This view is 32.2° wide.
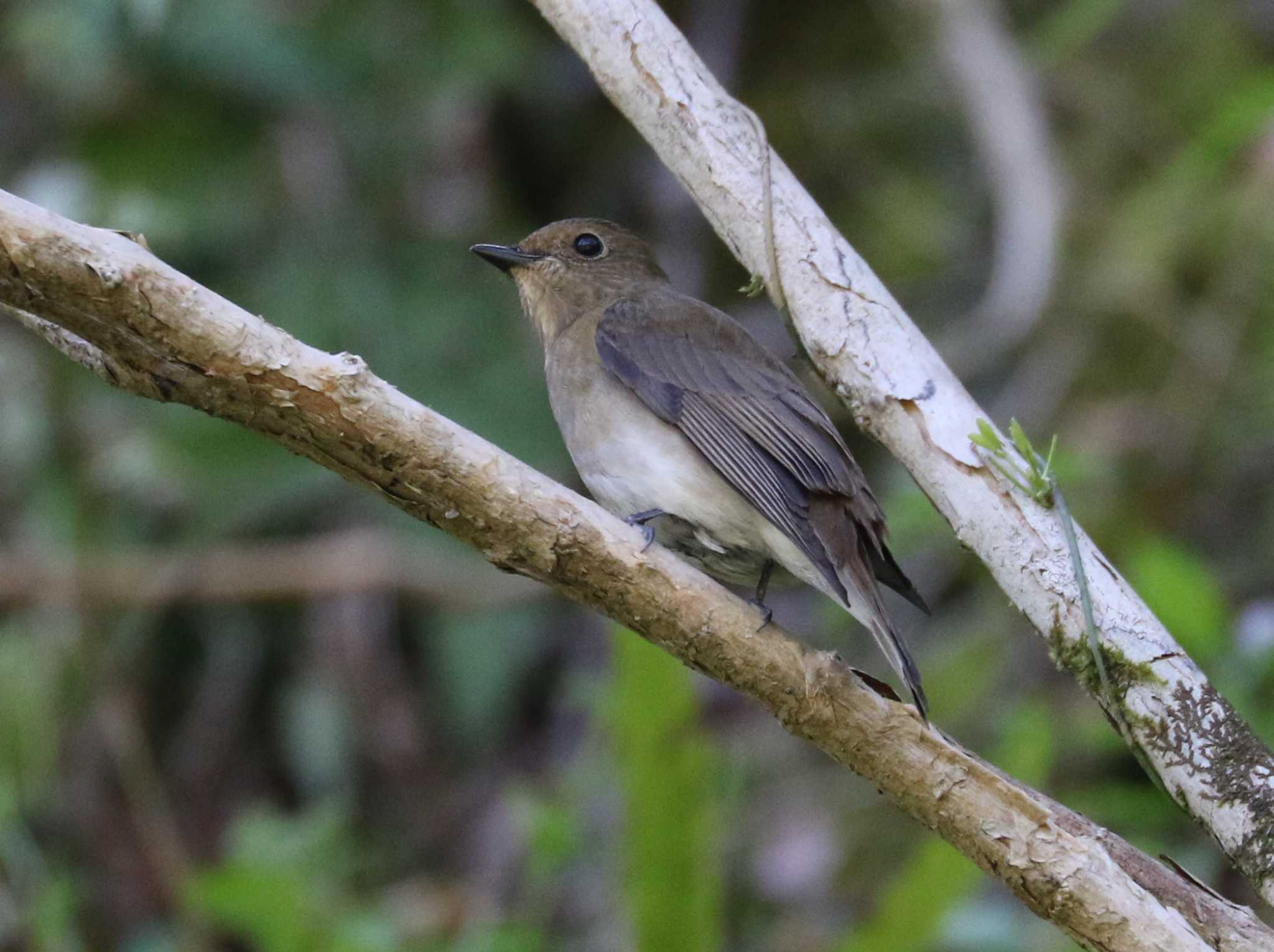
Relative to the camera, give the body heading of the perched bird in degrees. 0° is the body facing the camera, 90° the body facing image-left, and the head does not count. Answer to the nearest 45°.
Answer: approximately 90°
